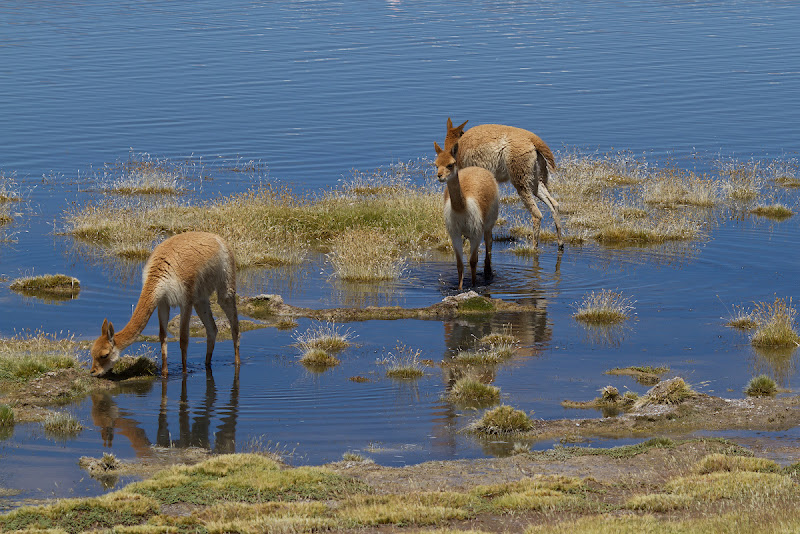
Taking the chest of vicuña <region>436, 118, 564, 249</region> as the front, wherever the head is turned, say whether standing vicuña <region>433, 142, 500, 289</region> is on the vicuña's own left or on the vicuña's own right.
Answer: on the vicuña's own left

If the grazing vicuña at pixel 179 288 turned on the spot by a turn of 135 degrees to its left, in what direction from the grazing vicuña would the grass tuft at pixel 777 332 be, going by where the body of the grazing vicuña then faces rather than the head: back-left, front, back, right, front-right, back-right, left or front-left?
front

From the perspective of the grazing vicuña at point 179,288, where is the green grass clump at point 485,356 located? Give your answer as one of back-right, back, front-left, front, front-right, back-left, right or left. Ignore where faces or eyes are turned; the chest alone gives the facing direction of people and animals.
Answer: back-left

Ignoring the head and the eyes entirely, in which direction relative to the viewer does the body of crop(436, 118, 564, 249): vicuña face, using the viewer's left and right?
facing away from the viewer and to the left of the viewer

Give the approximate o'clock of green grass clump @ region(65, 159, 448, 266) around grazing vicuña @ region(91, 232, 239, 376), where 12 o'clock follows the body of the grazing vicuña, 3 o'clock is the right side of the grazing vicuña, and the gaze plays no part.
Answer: The green grass clump is roughly at 5 o'clock from the grazing vicuña.

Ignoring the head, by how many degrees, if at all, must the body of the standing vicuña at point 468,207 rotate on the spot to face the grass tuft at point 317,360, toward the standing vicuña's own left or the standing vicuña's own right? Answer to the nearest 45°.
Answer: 0° — it already faces it

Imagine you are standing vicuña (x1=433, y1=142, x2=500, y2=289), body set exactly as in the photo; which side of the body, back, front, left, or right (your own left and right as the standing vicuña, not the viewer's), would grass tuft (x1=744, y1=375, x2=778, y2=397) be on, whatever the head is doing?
left

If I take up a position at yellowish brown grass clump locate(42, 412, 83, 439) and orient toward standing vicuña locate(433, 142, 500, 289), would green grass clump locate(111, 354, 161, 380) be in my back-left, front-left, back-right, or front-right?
front-left

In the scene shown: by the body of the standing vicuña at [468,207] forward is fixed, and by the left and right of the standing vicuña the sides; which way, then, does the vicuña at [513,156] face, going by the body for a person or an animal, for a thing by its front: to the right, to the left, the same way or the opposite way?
to the right

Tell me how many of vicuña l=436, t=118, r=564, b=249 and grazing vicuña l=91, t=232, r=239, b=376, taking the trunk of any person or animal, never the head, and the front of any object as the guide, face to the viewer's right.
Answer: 0

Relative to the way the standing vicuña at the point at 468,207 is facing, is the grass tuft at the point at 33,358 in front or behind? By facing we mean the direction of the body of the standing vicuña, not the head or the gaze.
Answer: in front

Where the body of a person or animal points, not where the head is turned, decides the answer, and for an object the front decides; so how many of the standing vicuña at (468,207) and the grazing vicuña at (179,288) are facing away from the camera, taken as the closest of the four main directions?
0
